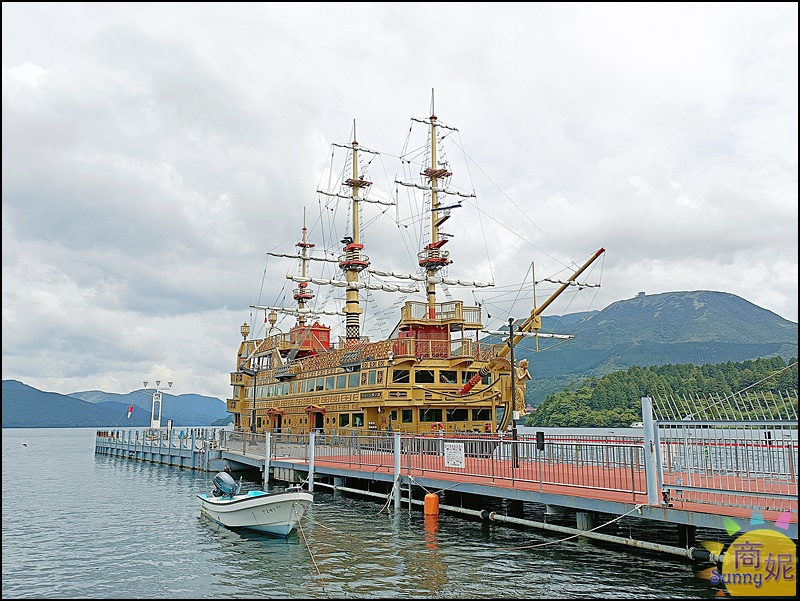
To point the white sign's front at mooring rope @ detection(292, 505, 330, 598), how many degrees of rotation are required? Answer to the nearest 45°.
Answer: approximately 45° to its right

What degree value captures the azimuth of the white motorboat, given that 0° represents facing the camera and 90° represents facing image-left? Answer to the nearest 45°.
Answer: approximately 315°

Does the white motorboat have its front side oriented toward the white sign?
no

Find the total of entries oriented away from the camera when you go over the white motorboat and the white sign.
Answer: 0

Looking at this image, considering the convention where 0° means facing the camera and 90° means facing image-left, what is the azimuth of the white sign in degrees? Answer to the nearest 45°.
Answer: approximately 0°

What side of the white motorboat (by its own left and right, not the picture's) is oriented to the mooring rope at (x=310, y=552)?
front
